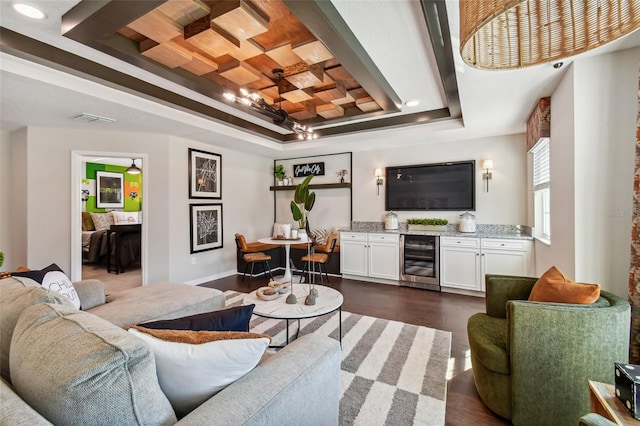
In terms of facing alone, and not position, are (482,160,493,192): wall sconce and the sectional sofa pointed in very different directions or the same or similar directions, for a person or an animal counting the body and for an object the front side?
very different directions

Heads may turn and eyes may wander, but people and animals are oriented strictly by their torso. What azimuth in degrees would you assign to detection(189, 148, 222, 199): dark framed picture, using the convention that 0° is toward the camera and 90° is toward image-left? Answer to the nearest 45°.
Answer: approximately 315°

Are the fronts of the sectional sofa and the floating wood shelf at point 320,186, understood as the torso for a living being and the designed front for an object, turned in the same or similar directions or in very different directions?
very different directions

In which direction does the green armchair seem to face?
to the viewer's left

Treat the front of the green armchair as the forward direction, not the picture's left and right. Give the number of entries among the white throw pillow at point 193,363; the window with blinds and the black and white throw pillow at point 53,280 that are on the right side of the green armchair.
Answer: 1

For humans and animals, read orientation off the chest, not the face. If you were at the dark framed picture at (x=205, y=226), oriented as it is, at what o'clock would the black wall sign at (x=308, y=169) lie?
The black wall sign is roughly at 10 o'clock from the dark framed picture.

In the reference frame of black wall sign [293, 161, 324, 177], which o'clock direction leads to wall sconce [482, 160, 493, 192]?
The wall sconce is roughly at 10 o'clock from the black wall sign.

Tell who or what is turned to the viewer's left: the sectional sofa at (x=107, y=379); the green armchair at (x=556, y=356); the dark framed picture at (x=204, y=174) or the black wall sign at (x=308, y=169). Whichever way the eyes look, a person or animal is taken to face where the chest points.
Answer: the green armchair

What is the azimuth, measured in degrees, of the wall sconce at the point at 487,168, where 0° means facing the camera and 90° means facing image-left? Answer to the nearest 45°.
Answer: approximately 0°

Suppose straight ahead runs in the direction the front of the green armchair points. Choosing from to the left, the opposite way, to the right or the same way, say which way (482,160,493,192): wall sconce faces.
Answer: to the left

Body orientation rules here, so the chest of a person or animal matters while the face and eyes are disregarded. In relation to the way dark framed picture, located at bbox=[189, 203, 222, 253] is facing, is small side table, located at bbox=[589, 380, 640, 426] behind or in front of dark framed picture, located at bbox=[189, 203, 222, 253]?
in front

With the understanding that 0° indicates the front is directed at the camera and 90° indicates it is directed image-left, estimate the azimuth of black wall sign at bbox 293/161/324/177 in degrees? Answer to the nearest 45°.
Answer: approximately 0°

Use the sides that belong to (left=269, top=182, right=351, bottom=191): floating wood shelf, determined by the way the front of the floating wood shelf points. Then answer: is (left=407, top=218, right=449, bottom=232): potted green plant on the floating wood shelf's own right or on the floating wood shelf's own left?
on the floating wood shelf's own left

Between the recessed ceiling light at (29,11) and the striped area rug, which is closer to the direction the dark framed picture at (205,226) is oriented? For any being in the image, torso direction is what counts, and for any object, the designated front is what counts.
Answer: the striped area rug
